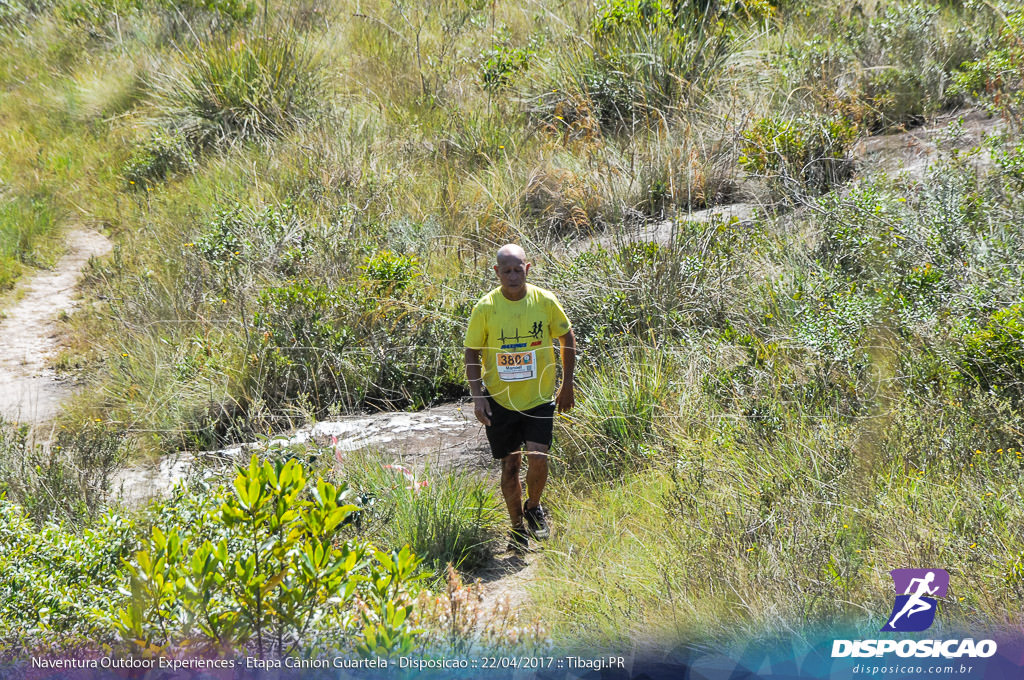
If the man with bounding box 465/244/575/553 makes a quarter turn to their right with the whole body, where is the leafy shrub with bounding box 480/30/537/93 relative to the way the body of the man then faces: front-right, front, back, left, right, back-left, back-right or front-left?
right

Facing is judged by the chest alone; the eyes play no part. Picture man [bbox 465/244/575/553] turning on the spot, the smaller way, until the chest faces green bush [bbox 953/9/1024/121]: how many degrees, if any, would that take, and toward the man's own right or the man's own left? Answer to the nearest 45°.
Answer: approximately 135° to the man's own left

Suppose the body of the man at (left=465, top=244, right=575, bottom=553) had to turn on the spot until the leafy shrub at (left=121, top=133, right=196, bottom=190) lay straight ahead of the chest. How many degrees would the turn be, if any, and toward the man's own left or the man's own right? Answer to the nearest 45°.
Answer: approximately 135° to the man's own right

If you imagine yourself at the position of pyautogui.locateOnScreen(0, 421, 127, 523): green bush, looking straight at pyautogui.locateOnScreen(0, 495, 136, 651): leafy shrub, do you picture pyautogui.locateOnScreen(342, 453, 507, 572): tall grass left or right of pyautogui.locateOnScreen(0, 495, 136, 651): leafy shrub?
left

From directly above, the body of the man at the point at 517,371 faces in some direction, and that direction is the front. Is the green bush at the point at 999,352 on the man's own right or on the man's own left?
on the man's own left

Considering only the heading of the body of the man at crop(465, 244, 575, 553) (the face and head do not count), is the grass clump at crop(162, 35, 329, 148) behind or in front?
behind

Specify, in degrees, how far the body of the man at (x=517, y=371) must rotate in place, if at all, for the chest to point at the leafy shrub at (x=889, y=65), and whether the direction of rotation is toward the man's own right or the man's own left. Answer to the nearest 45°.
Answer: approximately 135° to the man's own left

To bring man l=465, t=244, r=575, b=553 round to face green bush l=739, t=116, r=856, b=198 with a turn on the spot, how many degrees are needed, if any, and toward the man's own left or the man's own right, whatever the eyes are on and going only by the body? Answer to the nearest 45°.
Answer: approximately 135° to the man's own left

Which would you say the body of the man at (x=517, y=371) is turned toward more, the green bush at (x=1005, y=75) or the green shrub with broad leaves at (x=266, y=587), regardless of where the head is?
the green shrub with broad leaves

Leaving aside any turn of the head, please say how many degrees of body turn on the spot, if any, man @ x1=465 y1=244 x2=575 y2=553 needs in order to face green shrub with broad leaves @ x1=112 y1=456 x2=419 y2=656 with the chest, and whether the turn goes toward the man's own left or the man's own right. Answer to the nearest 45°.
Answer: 0° — they already face it

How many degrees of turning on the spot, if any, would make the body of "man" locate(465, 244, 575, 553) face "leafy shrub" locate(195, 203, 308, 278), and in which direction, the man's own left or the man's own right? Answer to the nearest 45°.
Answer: approximately 135° to the man's own right

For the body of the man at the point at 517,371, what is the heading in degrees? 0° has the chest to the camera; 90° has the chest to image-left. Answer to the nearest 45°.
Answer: approximately 0°

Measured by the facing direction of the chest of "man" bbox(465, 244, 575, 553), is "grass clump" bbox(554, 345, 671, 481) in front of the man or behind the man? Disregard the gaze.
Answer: behind
